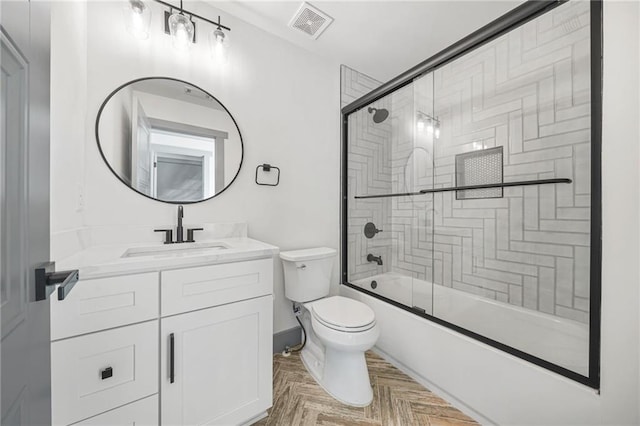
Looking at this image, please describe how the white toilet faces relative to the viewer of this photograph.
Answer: facing the viewer and to the right of the viewer

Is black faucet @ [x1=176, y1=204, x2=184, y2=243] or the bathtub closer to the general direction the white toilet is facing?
the bathtub

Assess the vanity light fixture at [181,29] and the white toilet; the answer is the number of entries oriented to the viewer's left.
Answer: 0

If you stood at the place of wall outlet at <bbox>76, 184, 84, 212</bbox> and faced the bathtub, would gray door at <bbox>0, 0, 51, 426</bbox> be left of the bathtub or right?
right

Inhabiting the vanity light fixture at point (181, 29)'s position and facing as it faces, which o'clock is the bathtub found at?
The bathtub is roughly at 10 o'clock from the vanity light fixture.

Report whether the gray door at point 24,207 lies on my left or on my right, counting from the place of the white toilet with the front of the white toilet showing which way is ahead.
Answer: on my right

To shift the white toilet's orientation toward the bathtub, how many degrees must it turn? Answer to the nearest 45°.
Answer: approximately 45° to its left

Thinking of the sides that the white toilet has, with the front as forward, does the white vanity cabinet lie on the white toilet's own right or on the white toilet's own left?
on the white toilet's own right
